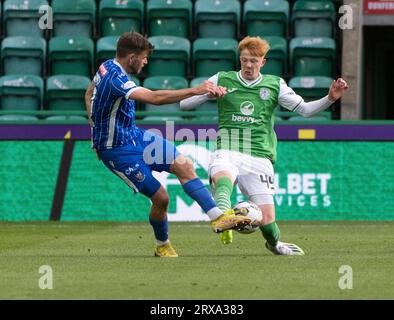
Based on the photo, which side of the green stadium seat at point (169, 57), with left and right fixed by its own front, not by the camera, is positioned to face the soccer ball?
front

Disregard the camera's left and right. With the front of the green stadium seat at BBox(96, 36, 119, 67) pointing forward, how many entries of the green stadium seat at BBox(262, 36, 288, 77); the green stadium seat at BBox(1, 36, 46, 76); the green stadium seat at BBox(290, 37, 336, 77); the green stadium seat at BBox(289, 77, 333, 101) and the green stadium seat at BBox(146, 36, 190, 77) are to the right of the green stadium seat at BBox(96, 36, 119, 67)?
1

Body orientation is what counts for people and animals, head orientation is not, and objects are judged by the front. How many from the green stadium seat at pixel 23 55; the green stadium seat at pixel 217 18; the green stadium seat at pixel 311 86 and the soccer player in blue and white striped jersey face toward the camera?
3

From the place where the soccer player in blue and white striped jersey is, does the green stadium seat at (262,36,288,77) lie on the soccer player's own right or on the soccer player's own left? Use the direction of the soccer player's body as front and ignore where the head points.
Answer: on the soccer player's own left

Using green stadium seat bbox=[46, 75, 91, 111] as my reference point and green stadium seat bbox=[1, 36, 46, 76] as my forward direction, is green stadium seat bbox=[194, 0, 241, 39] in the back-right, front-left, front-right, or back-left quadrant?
front-right

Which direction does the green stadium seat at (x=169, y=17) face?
toward the camera

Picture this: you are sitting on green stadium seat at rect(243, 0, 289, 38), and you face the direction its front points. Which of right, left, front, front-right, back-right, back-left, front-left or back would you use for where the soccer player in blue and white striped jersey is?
front

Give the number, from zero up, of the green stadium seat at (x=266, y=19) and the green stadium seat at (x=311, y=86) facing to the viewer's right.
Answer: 0

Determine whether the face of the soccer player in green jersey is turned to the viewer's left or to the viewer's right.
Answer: to the viewer's left

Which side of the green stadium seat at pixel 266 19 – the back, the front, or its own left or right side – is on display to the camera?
front

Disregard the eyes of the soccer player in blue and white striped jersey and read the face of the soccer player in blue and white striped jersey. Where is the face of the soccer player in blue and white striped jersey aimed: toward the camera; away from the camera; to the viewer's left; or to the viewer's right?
to the viewer's right

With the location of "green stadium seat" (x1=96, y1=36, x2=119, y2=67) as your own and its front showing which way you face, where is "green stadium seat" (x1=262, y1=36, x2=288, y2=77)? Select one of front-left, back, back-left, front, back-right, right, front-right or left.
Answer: left

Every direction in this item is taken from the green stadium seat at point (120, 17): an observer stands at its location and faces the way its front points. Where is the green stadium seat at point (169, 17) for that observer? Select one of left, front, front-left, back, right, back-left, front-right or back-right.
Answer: left

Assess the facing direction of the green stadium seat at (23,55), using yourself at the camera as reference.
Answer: facing the viewer

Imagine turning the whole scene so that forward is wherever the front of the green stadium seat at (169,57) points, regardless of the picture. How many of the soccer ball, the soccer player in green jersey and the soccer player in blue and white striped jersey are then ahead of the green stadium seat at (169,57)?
3

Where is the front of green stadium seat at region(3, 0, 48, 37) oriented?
toward the camera
